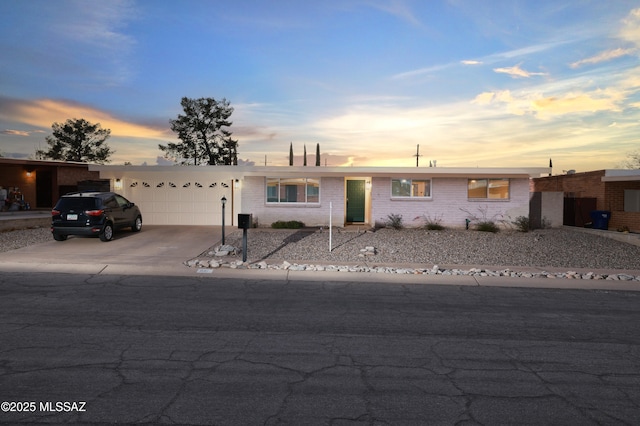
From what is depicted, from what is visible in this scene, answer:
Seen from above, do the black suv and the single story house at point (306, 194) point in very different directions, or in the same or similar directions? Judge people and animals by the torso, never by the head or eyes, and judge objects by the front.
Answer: very different directions

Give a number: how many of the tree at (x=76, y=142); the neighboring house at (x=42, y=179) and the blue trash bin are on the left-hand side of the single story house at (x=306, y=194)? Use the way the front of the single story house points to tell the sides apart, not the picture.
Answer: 1

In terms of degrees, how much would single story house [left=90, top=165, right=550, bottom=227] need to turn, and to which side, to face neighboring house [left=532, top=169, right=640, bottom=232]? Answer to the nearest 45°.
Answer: approximately 90° to its left

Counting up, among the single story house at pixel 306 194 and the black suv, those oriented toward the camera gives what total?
1

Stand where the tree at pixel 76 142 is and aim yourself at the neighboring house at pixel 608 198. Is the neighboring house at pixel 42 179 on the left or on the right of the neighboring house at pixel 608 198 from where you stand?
right

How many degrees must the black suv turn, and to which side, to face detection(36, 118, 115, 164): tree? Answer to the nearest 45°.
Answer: approximately 45° to its left

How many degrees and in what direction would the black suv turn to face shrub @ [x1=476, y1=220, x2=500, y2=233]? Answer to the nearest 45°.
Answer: approximately 45° to its right

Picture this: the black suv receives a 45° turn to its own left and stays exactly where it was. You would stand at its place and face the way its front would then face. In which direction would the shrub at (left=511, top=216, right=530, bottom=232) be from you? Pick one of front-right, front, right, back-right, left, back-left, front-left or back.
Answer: right

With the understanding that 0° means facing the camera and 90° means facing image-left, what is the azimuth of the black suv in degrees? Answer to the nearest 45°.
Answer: approximately 225°

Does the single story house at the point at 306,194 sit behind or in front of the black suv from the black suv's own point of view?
in front

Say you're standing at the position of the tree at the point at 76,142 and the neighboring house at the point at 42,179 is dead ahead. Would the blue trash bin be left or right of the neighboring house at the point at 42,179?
left

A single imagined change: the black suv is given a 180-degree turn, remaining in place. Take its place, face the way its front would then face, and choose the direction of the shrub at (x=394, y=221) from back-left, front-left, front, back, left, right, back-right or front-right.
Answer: back-left

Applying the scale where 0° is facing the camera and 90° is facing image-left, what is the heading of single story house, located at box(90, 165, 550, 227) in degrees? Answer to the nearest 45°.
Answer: approximately 0°

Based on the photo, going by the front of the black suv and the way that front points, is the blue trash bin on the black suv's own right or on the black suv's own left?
on the black suv's own right

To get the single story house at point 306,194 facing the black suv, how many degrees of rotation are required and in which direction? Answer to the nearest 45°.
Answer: approximately 45° to its right
